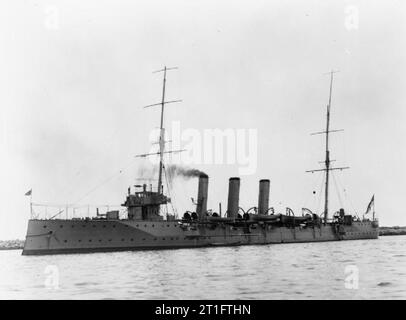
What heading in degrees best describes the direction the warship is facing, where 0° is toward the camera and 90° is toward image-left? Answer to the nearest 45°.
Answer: approximately 45°
